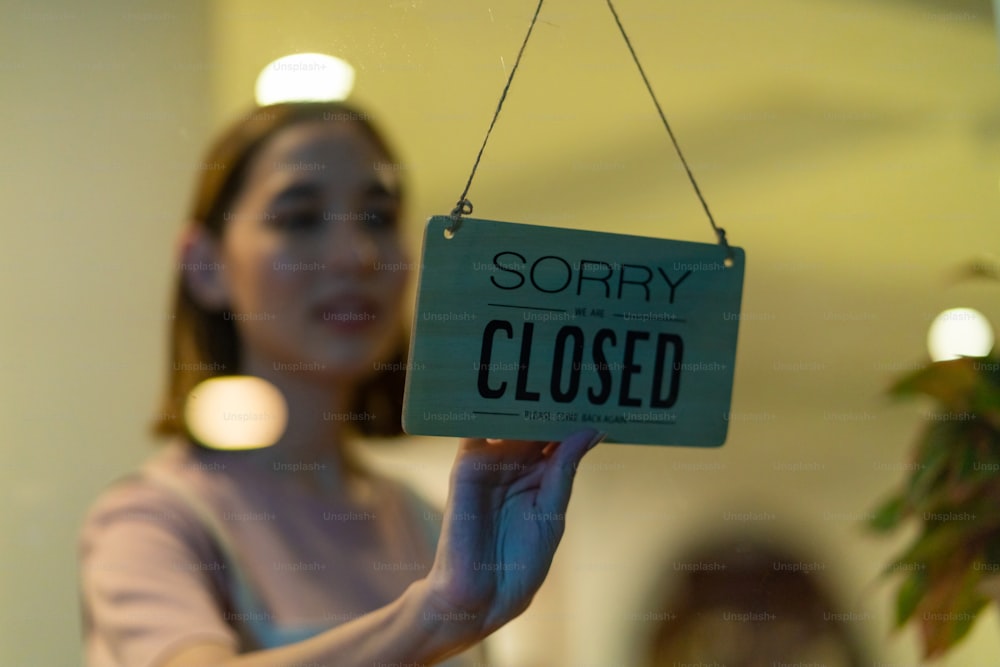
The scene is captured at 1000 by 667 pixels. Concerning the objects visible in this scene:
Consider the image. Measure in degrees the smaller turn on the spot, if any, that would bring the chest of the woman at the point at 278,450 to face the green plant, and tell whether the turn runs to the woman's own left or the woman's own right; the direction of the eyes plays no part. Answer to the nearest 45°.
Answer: approximately 45° to the woman's own left

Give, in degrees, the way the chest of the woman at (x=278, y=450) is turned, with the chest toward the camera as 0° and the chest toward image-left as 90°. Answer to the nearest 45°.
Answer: approximately 315°
